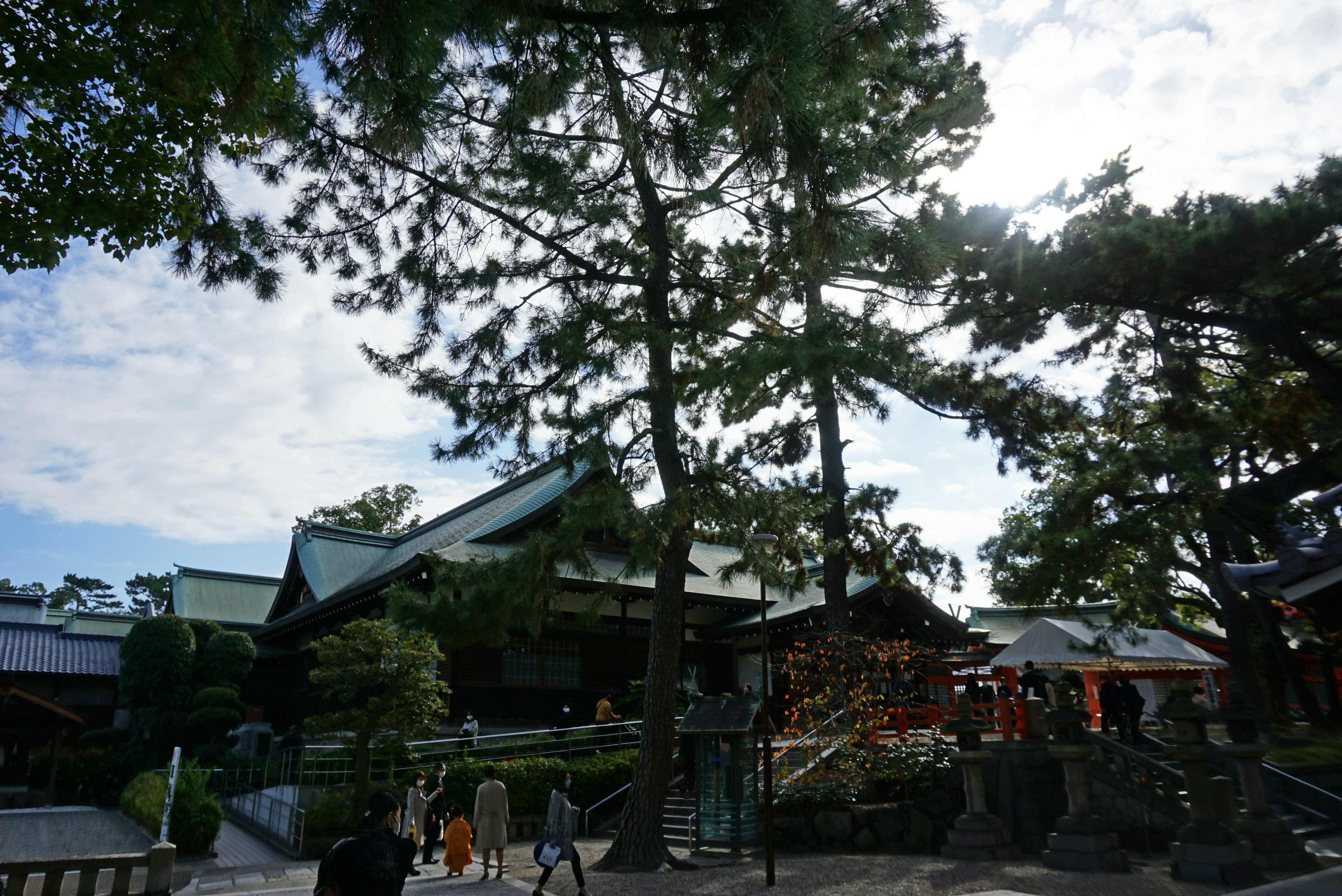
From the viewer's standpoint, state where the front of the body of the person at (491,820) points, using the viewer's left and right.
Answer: facing away from the viewer

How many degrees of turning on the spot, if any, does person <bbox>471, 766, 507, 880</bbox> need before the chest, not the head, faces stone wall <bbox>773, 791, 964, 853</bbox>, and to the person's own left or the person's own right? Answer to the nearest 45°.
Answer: approximately 90° to the person's own right

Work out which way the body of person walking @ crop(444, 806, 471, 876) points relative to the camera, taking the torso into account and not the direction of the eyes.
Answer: away from the camera

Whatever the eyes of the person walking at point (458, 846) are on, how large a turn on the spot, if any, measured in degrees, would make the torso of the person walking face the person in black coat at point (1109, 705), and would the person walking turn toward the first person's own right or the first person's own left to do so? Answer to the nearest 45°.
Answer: approximately 90° to the first person's own right

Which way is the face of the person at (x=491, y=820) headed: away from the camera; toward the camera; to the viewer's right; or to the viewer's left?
away from the camera

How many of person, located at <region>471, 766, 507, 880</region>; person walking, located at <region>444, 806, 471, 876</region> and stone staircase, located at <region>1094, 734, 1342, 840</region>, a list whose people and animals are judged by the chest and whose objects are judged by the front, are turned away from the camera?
2

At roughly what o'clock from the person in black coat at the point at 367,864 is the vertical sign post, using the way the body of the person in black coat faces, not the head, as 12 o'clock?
The vertical sign post is roughly at 10 o'clock from the person in black coat.

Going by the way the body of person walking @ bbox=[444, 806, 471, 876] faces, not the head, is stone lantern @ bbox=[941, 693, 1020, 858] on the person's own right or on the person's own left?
on the person's own right

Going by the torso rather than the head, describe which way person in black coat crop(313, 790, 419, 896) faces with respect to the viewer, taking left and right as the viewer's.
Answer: facing away from the viewer and to the right of the viewer

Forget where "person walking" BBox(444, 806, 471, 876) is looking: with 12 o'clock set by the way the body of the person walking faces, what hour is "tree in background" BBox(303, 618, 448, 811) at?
The tree in background is roughly at 11 o'clock from the person walking.

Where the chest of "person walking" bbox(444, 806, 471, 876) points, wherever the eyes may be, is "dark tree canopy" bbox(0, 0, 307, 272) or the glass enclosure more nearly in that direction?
the glass enclosure
